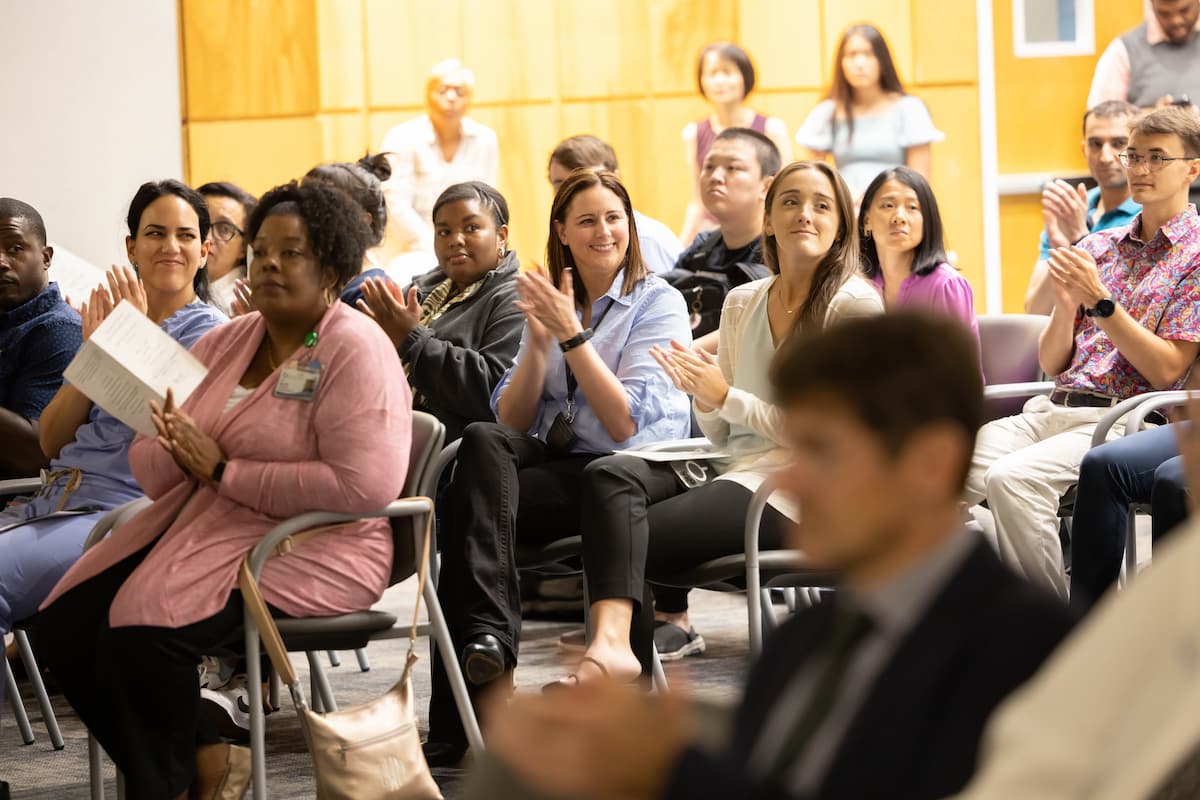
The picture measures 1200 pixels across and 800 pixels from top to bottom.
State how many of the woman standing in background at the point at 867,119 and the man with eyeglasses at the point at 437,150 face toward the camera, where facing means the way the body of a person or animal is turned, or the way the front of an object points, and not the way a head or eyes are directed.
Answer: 2

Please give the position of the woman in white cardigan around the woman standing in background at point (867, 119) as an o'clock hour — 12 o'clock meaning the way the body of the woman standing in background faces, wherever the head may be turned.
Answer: The woman in white cardigan is roughly at 12 o'clock from the woman standing in background.

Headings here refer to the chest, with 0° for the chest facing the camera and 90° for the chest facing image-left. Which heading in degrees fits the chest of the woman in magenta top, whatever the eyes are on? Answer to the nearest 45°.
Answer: approximately 45°

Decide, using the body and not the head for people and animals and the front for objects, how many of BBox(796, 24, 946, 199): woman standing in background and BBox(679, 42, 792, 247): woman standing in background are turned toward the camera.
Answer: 2

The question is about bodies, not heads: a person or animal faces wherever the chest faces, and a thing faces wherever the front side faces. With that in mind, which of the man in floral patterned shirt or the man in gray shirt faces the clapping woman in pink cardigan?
the man in floral patterned shirt
